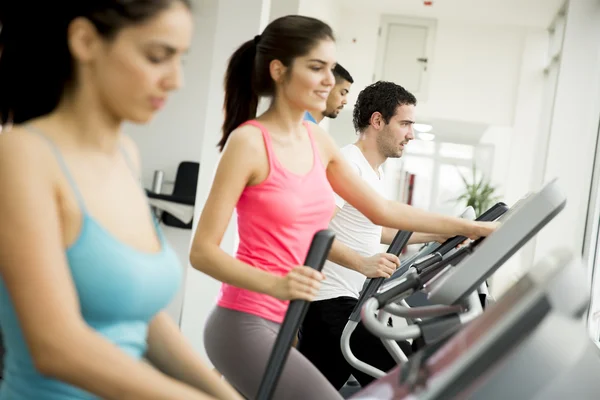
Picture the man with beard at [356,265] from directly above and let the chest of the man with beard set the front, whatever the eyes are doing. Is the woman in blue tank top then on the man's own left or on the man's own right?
on the man's own right

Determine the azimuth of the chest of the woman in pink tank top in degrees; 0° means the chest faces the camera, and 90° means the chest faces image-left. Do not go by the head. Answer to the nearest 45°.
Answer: approximately 315°

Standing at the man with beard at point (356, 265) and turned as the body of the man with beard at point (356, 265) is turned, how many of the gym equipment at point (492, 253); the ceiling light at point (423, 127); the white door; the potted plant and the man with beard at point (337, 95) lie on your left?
4

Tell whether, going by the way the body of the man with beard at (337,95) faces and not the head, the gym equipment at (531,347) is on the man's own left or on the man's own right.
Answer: on the man's own right

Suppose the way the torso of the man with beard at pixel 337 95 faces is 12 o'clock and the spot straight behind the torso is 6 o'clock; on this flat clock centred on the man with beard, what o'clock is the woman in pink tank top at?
The woman in pink tank top is roughly at 3 o'clock from the man with beard.

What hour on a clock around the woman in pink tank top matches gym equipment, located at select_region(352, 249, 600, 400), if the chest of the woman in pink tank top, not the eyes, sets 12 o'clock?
The gym equipment is roughly at 1 o'clock from the woman in pink tank top.

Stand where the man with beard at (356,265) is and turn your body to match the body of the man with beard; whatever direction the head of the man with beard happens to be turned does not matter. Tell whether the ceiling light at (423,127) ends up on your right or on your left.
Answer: on your left

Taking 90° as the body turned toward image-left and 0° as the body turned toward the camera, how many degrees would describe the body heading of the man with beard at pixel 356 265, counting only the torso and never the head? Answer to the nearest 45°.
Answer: approximately 270°

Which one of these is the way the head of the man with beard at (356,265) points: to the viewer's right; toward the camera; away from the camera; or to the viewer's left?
to the viewer's right

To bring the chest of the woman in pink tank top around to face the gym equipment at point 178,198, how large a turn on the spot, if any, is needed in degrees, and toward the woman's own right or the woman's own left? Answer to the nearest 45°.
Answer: approximately 135° to the woman's own left

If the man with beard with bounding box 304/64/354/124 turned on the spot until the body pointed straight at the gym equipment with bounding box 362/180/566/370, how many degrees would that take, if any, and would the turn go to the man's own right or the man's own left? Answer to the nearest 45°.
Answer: approximately 90° to the man's own right

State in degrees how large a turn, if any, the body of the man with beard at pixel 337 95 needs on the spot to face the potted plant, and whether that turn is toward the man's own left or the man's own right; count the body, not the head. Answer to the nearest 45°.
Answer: approximately 90° to the man's own left

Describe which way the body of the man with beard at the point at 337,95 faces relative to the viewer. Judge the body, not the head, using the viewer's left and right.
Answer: facing to the right of the viewer

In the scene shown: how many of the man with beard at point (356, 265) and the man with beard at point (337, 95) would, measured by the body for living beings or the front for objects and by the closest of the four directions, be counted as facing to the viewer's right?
2
